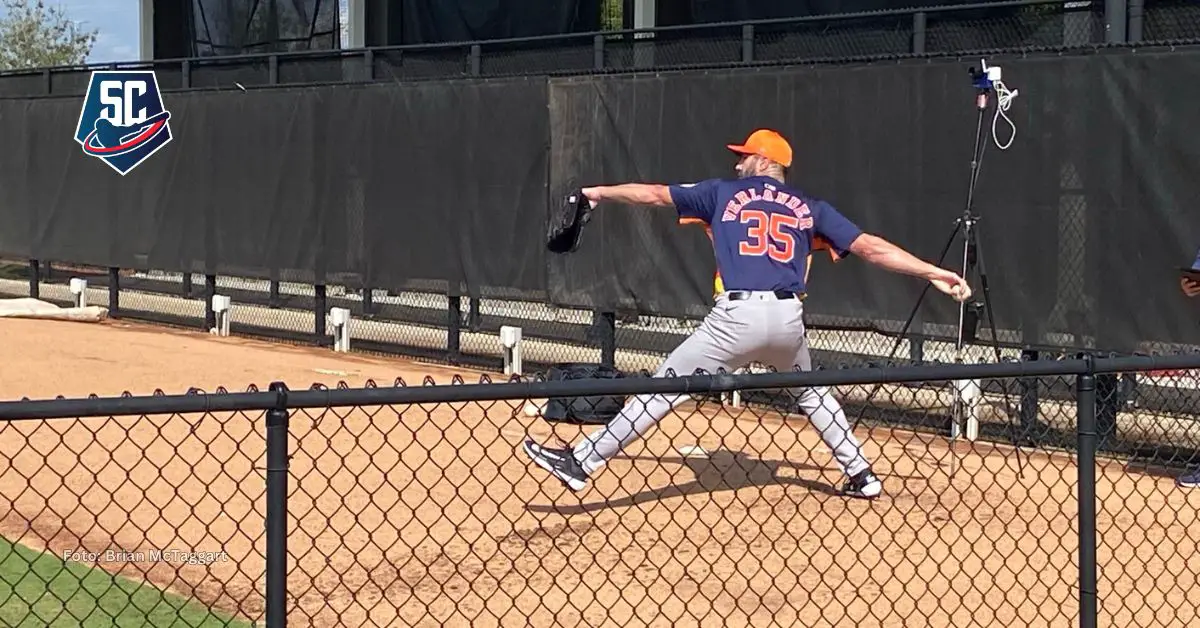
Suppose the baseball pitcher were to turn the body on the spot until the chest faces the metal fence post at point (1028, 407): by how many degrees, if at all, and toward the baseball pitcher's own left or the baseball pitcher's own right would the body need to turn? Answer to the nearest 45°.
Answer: approximately 45° to the baseball pitcher's own right

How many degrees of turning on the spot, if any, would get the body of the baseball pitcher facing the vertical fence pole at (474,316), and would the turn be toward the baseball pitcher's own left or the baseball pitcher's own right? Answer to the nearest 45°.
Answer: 0° — they already face it

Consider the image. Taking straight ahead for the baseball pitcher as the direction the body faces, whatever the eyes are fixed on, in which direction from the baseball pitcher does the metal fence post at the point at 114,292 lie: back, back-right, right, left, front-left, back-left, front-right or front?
front-left

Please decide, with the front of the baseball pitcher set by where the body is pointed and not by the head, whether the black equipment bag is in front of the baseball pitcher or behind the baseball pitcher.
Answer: in front

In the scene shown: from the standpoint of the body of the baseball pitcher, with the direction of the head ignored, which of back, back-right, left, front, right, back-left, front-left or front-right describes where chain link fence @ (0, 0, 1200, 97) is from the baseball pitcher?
front

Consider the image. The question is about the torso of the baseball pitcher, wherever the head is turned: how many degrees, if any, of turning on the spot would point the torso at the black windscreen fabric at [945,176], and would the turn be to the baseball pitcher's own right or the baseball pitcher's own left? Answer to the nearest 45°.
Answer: approximately 45° to the baseball pitcher's own right

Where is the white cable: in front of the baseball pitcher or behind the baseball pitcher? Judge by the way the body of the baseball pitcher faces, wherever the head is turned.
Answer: in front

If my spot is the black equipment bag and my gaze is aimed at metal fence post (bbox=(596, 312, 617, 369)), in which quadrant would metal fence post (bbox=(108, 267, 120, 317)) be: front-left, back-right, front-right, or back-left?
front-left

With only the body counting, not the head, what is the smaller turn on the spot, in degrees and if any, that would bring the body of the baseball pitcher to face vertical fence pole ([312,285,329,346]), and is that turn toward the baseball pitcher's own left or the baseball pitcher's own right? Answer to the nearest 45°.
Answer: approximately 45° to the baseball pitcher's own left

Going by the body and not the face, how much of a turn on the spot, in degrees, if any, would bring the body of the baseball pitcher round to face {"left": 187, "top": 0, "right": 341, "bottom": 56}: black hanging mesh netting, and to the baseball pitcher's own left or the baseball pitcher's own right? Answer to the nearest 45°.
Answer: approximately 45° to the baseball pitcher's own left

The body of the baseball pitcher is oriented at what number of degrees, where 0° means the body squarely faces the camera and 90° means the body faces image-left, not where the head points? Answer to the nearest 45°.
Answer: approximately 180°

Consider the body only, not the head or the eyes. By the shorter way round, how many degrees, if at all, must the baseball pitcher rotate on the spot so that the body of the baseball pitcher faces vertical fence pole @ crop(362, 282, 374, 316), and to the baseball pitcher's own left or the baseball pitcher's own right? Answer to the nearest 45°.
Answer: approximately 45° to the baseball pitcher's own left
